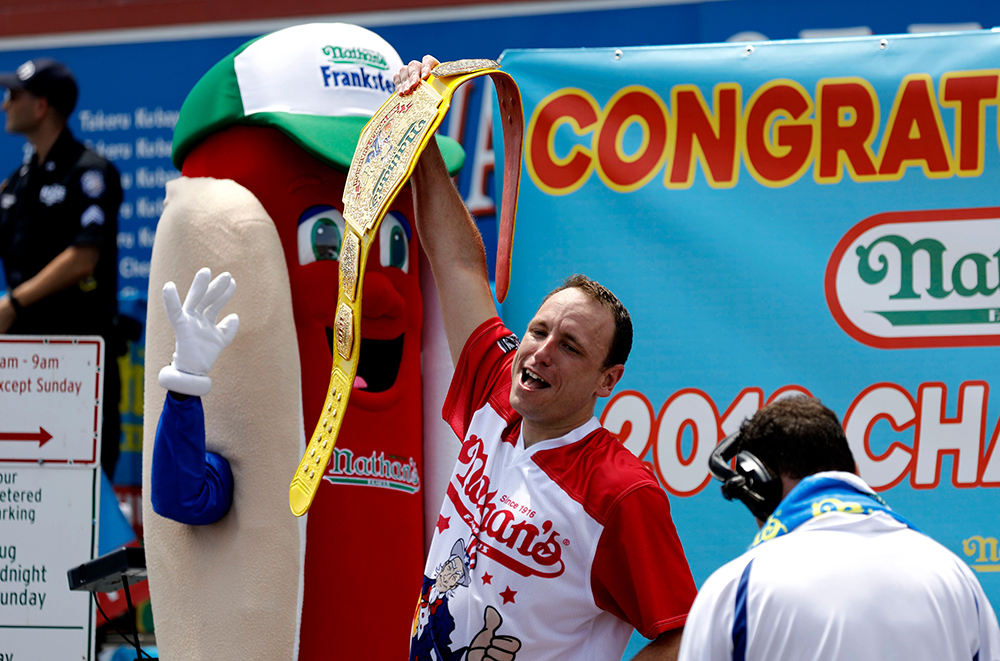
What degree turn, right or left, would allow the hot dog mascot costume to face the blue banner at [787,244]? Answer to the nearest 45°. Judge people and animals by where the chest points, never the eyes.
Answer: approximately 45° to its left

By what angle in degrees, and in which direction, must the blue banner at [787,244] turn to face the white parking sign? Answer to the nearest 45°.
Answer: approximately 90° to its right

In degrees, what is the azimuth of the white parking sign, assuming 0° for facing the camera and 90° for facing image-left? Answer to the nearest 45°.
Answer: approximately 0°

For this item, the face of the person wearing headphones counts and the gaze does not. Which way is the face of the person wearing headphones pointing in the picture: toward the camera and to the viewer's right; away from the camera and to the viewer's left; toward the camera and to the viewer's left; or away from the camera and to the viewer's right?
away from the camera and to the viewer's left

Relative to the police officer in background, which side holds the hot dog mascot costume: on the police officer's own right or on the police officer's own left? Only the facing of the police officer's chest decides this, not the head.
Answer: on the police officer's own left

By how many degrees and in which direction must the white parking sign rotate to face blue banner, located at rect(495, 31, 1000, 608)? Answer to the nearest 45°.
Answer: approximately 90° to its left

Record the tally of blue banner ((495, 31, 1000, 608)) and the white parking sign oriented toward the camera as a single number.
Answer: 2

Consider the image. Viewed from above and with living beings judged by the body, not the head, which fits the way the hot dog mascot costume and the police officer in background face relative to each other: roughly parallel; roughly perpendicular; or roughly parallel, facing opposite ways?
roughly perpendicular
